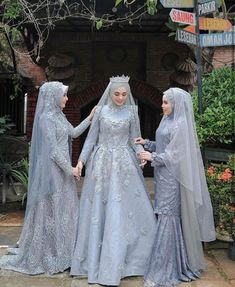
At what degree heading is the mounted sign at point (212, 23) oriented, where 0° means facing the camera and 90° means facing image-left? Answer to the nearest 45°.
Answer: approximately 0°

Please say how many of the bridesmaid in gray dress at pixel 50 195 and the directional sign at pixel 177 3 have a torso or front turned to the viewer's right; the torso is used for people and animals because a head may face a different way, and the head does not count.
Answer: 1

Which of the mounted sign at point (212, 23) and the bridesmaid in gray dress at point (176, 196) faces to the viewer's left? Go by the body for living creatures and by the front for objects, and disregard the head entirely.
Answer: the bridesmaid in gray dress

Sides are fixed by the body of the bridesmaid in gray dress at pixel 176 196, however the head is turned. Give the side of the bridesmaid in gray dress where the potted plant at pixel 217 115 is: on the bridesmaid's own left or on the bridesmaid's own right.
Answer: on the bridesmaid's own right

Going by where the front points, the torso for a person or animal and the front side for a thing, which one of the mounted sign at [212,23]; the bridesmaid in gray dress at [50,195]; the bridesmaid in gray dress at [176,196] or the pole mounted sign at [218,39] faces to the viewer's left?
the bridesmaid in gray dress at [176,196]

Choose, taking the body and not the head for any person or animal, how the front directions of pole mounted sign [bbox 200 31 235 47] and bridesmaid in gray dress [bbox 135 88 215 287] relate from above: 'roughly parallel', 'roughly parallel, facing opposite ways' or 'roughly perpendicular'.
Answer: roughly perpendicular

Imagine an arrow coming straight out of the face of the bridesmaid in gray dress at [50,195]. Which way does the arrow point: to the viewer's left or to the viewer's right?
to the viewer's right

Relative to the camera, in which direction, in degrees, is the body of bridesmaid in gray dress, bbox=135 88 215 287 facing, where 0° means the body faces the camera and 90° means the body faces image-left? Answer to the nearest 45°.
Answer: approximately 90°

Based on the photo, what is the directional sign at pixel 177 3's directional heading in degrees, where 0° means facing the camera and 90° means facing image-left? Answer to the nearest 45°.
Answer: approximately 0°
